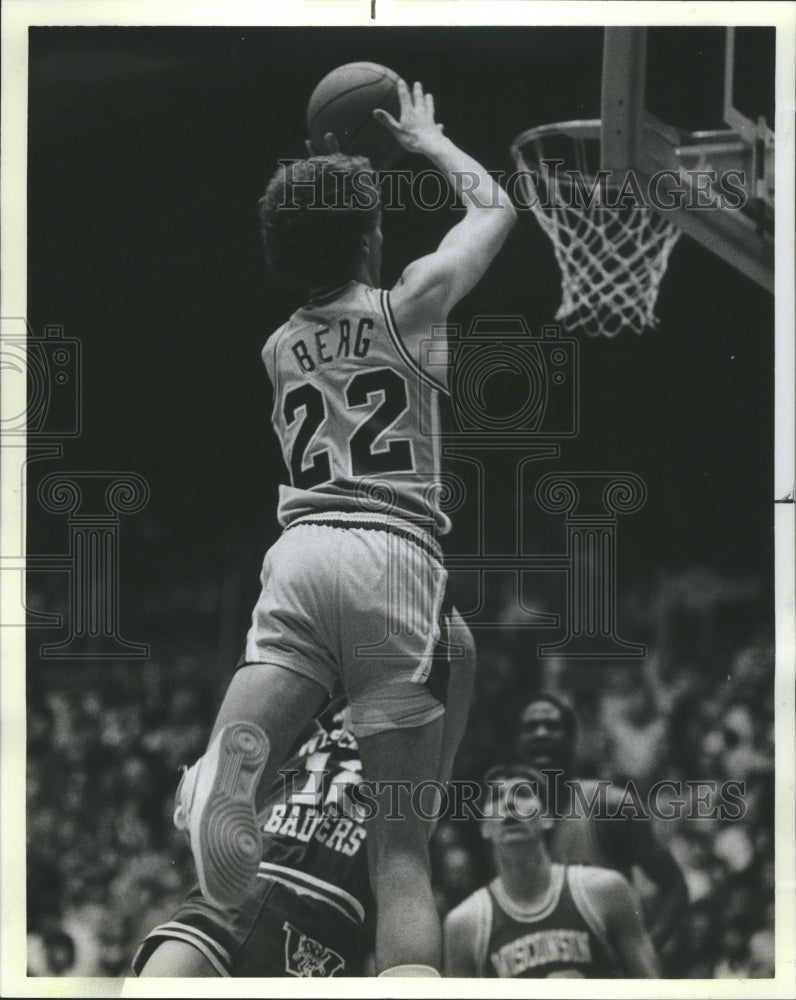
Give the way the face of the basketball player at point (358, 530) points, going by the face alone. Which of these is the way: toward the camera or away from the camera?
away from the camera

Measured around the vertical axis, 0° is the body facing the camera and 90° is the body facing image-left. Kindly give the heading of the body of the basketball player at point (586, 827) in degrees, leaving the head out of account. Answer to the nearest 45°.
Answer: approximately 45°

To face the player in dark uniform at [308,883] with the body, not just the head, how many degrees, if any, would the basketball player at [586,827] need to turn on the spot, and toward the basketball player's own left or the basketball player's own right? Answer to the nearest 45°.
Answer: approximately 45° to the basketball player's own right
